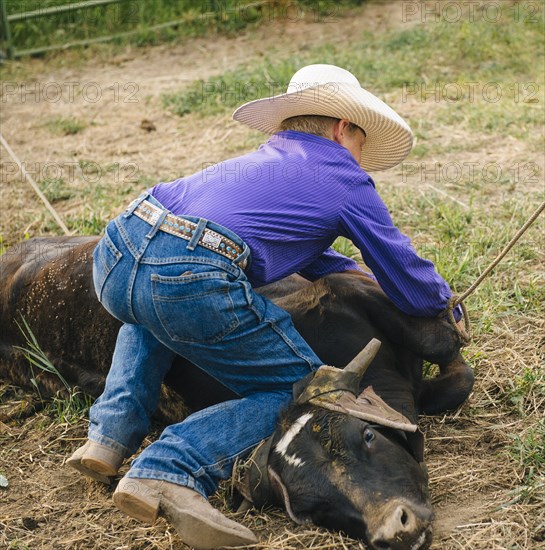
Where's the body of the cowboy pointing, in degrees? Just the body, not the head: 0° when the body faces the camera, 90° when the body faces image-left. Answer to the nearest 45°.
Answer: approximately 225°

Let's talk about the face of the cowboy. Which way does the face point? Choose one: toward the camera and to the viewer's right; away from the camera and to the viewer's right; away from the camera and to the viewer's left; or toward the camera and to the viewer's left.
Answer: away from the camera and to the viewer's right
